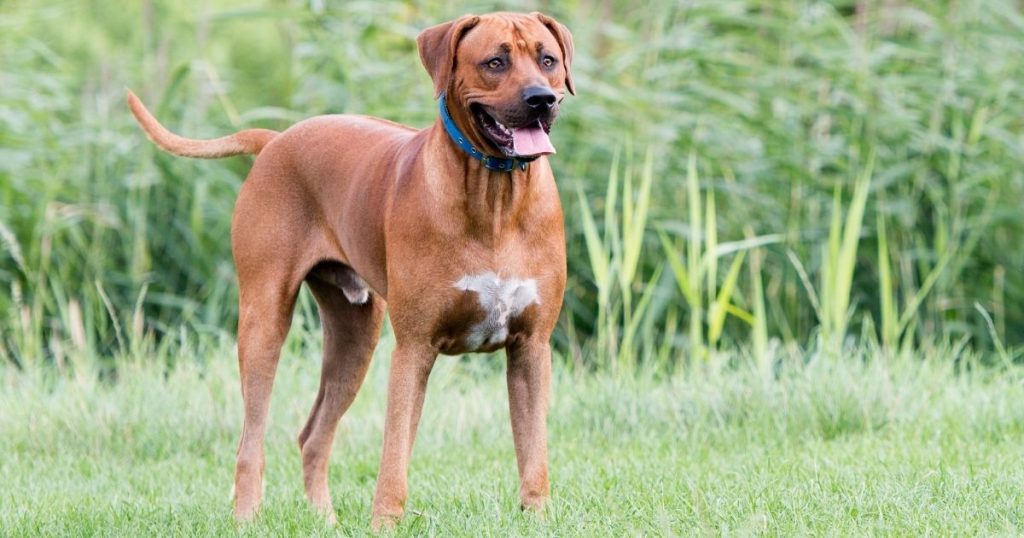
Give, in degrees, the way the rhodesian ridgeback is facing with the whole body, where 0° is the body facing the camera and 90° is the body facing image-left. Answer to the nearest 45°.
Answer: approximately 315°
